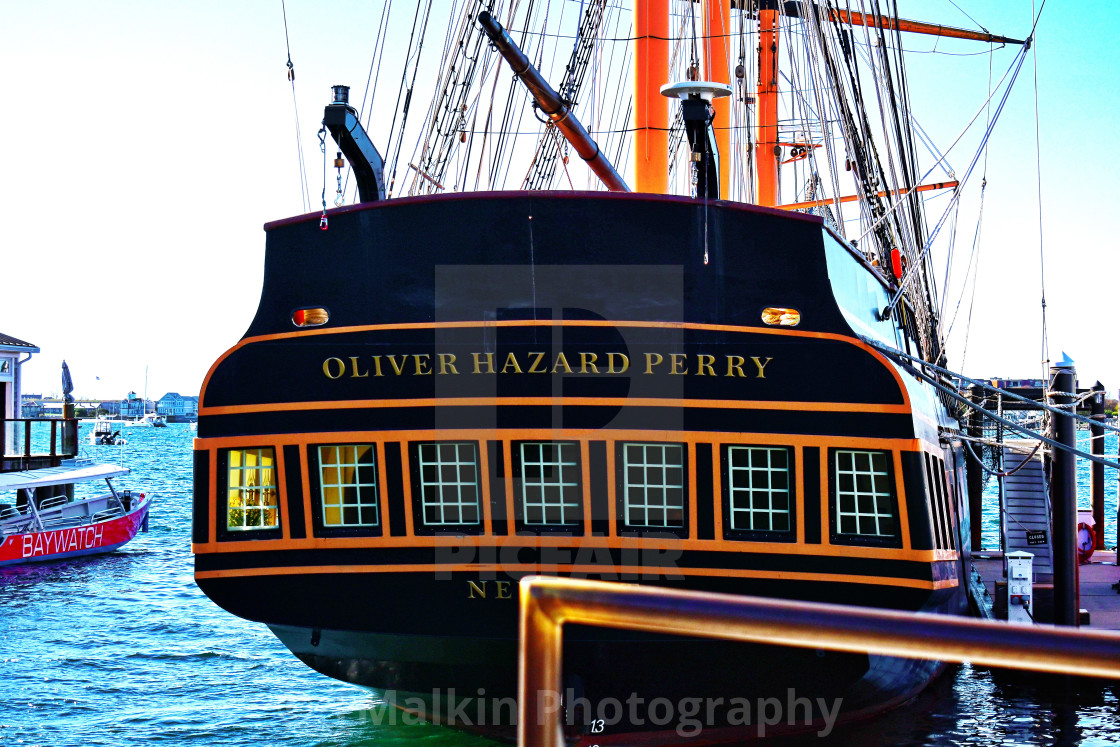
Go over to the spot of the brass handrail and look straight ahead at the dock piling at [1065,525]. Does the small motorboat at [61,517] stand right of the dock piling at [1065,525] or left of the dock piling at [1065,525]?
left

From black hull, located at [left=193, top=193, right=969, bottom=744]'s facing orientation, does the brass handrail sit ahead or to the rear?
to the rear

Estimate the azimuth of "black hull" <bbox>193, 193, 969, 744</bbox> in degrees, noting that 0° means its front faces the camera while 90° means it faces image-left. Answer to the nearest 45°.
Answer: approximately 180°
